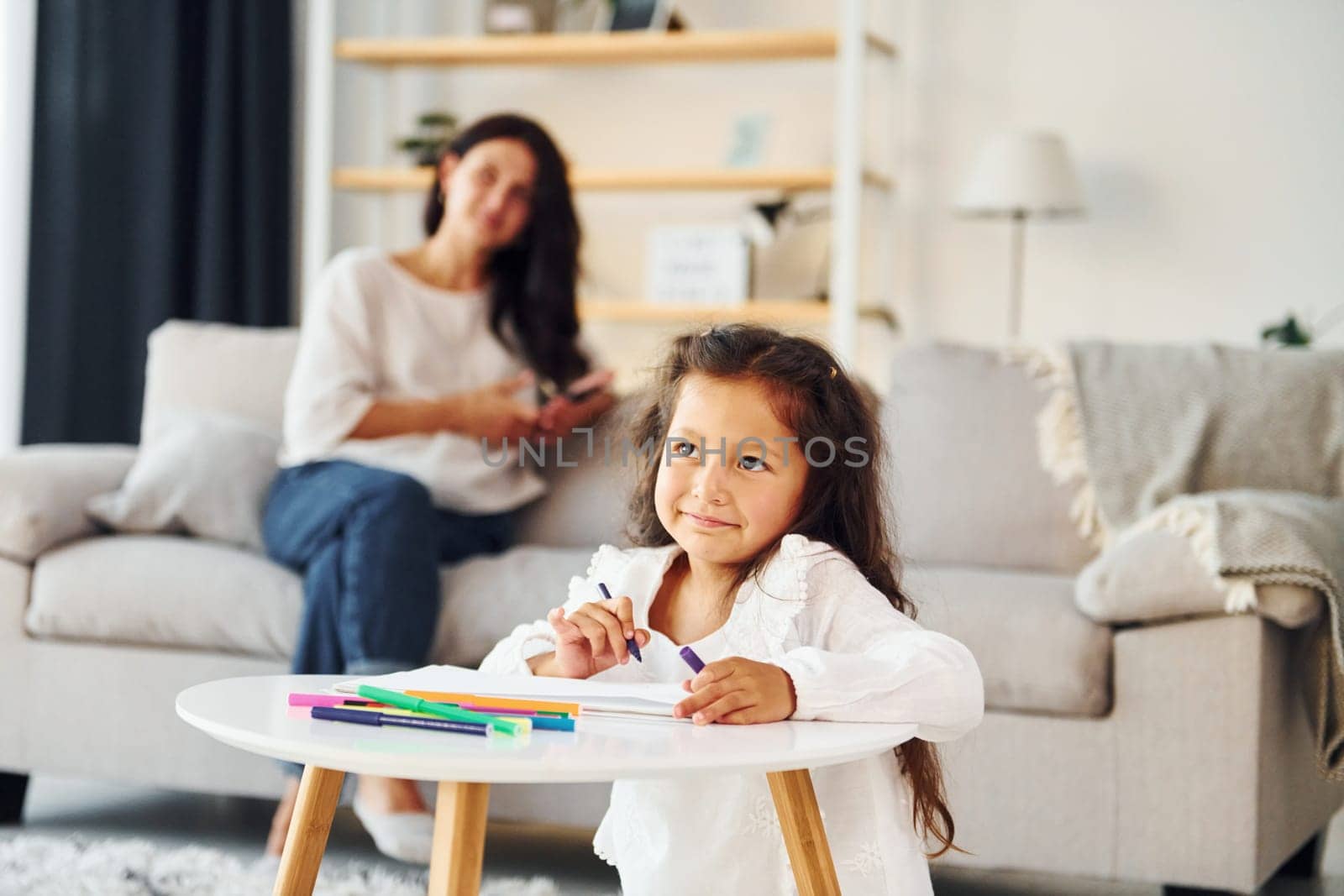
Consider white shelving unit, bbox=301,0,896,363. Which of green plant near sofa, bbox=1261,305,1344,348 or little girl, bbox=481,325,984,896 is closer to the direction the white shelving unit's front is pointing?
the little girl

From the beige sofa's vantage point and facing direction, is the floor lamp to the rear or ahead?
to the rear

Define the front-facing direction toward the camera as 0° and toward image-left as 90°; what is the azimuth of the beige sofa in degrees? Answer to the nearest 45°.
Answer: approximately 45°

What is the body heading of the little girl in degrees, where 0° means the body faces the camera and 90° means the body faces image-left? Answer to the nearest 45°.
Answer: approximately 45°
